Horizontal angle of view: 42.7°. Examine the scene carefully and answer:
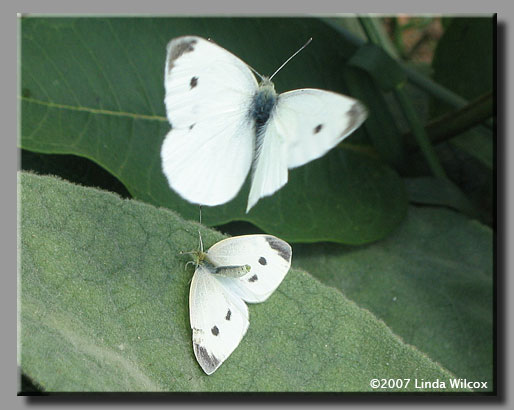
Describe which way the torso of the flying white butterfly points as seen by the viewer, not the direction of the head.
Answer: away from the camera
